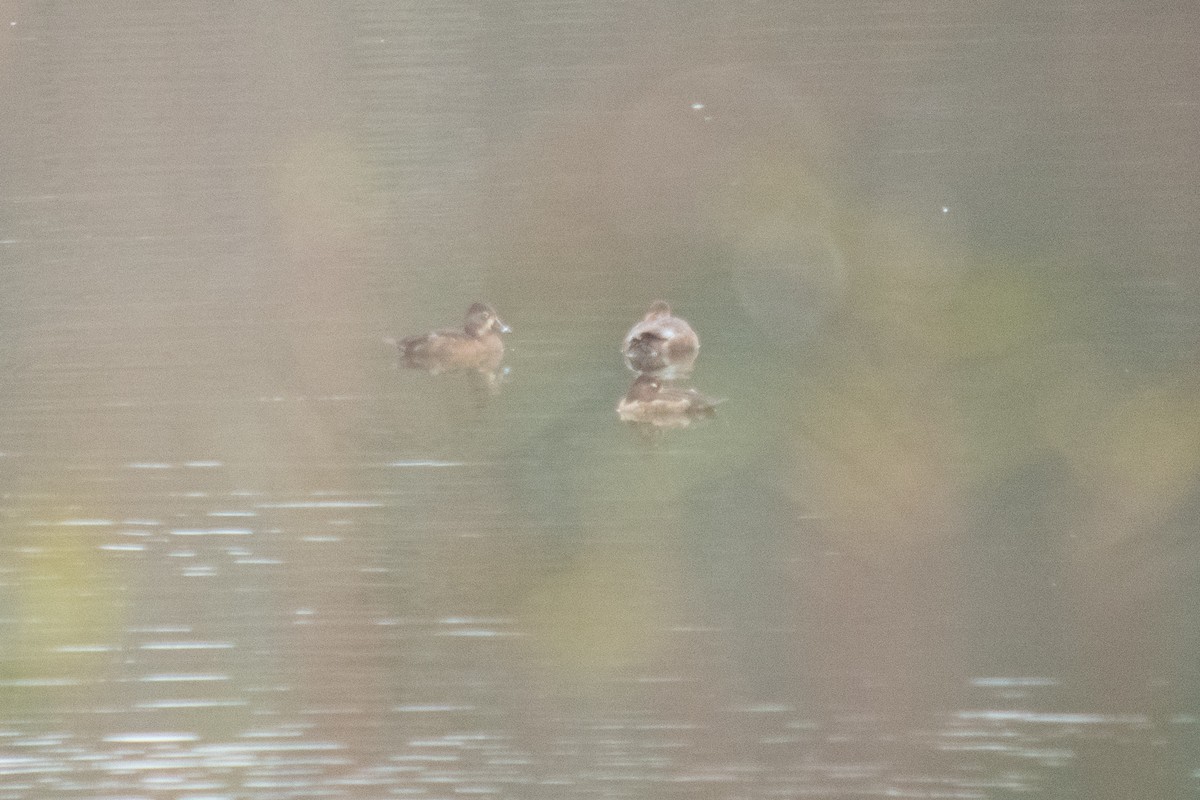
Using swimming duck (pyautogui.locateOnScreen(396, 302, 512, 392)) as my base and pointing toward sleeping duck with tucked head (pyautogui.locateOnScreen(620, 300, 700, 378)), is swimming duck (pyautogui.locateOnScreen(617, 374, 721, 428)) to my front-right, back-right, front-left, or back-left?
front-right

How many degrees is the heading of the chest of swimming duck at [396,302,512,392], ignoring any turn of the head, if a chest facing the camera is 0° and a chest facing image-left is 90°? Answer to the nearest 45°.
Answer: approximately 270°

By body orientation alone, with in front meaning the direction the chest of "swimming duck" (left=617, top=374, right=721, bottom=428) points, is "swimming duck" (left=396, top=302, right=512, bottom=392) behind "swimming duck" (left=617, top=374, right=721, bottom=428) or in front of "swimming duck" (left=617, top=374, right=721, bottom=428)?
in front

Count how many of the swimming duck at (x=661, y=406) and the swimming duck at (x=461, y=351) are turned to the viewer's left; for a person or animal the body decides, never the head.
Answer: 1

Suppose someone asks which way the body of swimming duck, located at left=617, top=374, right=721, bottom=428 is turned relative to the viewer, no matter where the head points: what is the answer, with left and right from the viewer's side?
facing to the left of the viewer

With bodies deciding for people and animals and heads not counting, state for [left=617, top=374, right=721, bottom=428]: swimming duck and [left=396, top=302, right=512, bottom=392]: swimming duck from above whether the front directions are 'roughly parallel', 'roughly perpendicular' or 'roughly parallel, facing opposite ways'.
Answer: roughly parallel, facing opposite ways

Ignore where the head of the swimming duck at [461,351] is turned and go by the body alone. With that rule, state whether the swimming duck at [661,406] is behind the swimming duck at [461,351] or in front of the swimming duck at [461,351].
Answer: in front

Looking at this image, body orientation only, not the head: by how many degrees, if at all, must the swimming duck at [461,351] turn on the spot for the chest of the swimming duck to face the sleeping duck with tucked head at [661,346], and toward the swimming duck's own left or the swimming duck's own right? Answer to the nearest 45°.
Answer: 0° — it already faces it
